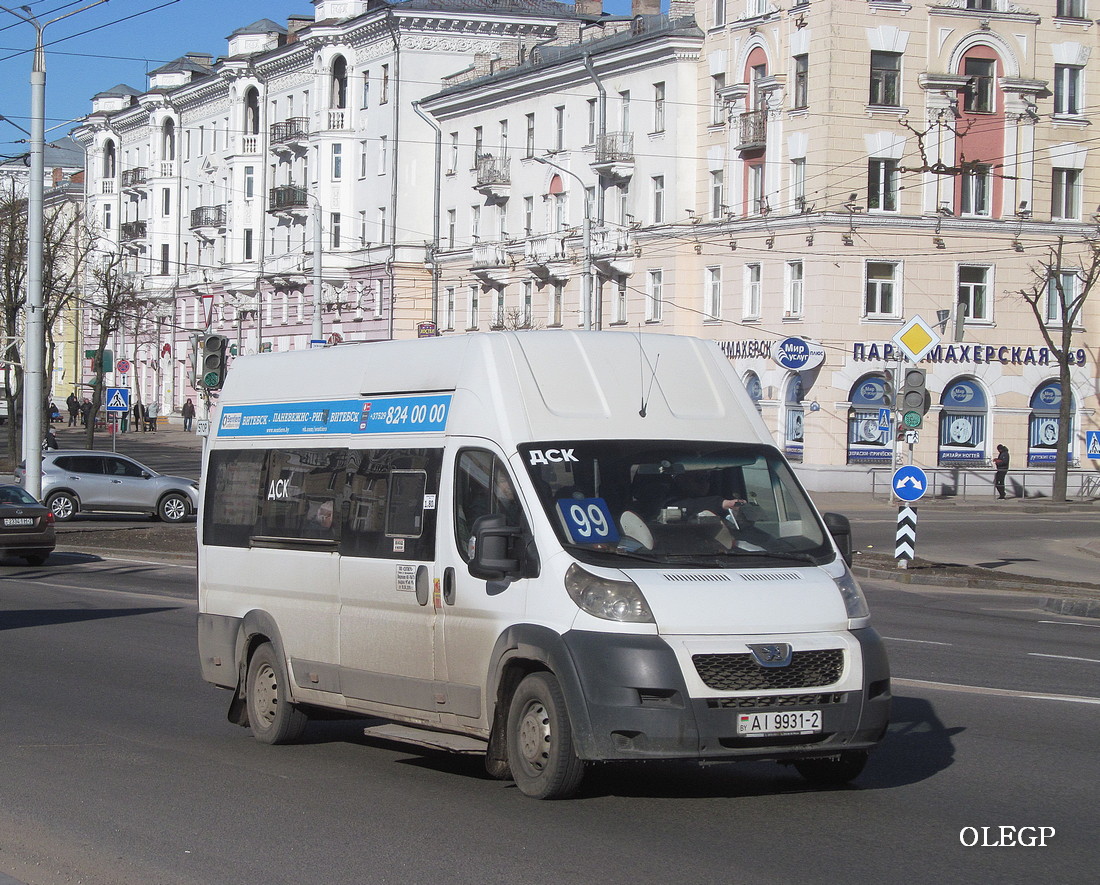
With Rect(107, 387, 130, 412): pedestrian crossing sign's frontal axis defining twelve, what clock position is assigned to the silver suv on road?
The silver suv on road is roughly at 12 o'clock from the pedestrian crossing sign.

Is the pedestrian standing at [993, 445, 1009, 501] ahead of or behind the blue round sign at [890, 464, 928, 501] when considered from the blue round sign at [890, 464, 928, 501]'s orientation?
behind

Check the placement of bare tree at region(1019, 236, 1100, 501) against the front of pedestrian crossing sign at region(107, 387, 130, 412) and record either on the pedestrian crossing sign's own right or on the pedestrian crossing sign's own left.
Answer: on the pedestrian crossing sign's own left

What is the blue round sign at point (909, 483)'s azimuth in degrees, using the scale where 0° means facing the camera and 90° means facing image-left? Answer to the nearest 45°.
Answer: approximately 0°

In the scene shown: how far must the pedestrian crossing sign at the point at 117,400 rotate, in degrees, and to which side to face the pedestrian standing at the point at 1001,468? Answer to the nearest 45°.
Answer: approximately 90° to its left

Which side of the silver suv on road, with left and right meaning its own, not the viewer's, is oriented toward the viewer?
right

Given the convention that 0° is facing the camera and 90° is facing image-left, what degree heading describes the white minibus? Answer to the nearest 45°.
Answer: approximately 315°

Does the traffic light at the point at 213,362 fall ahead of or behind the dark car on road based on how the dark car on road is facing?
behind
